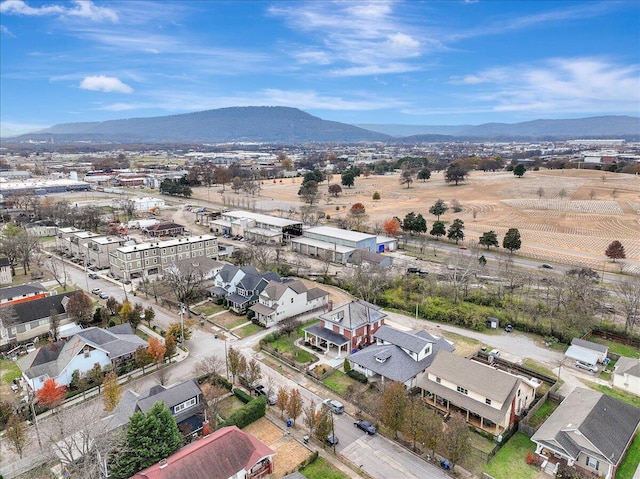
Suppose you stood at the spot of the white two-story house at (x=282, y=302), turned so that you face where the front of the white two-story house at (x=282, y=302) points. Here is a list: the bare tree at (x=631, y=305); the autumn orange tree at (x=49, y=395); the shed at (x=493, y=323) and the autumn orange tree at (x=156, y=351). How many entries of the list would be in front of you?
2

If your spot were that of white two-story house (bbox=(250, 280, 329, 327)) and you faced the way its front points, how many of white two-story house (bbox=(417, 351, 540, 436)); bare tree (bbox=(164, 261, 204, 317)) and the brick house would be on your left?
2

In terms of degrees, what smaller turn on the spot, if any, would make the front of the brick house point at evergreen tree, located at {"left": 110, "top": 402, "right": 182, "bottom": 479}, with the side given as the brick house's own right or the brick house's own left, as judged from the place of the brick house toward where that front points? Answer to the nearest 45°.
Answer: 0° — it already faces it

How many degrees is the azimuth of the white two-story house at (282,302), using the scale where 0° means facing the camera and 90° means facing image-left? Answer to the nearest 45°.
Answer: approximately 45°

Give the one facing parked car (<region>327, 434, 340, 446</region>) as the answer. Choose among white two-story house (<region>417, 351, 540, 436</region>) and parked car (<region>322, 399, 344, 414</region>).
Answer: the white two-story house

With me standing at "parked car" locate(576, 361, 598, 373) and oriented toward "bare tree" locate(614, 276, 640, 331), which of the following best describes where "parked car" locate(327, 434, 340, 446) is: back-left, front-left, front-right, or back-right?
back-left

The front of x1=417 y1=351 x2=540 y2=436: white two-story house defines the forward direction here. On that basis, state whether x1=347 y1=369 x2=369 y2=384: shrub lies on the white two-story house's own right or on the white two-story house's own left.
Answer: on the white two-story house's own right

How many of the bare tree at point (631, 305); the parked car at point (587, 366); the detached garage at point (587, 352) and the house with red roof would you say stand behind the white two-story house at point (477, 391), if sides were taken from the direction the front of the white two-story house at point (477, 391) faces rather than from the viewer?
3
